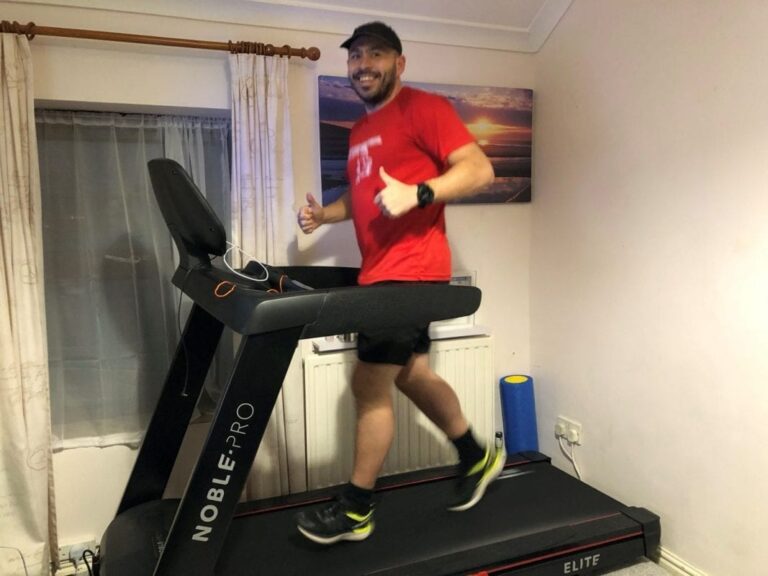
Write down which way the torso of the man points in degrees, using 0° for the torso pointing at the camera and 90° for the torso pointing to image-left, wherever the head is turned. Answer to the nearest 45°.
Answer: approximately 45°

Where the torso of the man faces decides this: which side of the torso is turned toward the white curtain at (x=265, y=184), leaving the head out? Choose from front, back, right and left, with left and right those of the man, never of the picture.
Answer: right

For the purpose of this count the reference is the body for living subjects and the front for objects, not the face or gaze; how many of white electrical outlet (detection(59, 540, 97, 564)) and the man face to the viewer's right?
0

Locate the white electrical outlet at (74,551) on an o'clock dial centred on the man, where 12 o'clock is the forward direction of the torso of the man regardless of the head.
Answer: The white electrical outlet is roughly at 2 o'clock from the man.

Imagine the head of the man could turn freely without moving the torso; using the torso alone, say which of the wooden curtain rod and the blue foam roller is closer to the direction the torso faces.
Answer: the wooden curtain rod

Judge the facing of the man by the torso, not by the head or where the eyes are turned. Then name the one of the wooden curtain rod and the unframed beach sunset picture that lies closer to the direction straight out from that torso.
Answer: the wooden curtain rod

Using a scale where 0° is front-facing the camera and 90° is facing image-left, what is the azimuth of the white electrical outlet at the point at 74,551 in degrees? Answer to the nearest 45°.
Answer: approximately 0°

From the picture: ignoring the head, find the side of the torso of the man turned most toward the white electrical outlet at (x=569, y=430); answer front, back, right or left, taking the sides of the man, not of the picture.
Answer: back

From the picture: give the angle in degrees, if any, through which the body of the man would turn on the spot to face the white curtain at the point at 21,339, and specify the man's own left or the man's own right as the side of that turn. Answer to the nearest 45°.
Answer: approximately 45° to the man's own right
